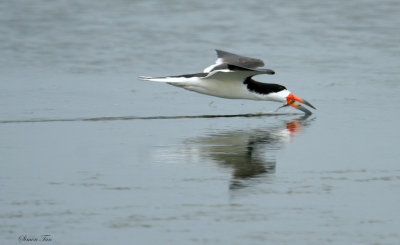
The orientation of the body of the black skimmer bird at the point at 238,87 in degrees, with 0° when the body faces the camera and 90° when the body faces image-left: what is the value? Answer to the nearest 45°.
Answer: approximately 270°
